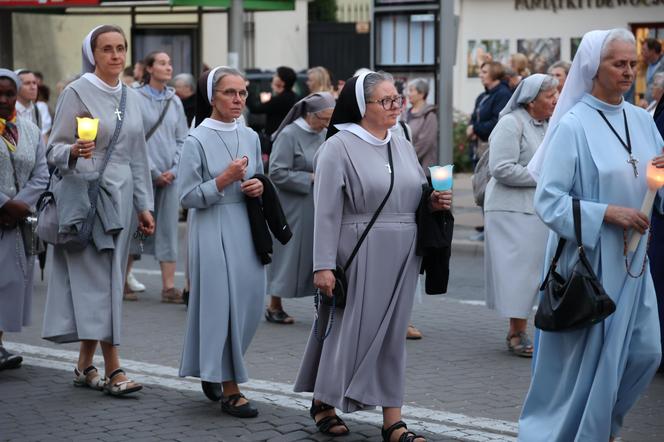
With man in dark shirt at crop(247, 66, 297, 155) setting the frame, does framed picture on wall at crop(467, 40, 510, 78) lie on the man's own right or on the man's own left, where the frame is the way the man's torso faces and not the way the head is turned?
on the man's own right

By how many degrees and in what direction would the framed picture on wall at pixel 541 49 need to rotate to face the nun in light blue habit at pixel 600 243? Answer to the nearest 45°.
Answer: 0° — it already faces them

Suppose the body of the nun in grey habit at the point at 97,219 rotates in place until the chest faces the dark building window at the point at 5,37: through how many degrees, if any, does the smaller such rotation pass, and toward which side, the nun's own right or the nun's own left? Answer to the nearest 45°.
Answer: approximately 135° to the nun's own left

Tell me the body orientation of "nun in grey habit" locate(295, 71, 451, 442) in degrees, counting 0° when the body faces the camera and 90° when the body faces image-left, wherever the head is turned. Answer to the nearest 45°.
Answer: approximately 315°

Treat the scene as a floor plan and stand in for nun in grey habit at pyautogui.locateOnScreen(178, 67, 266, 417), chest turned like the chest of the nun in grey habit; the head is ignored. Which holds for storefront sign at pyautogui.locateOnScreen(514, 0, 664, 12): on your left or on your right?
on your left

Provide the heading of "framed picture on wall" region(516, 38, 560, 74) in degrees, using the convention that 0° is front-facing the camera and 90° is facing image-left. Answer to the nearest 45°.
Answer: approximately 0°
